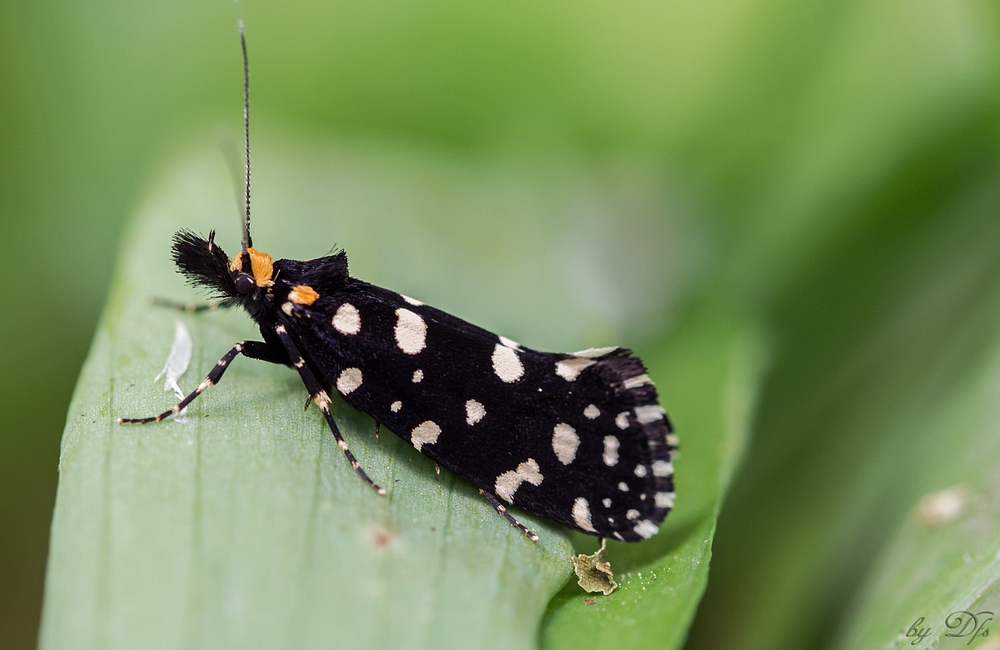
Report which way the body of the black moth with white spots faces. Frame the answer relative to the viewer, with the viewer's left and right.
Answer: facing to the left of the viewer

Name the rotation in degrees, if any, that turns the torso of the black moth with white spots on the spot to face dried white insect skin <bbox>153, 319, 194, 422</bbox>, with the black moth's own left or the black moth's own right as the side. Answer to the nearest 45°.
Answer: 0° — it already faces it
